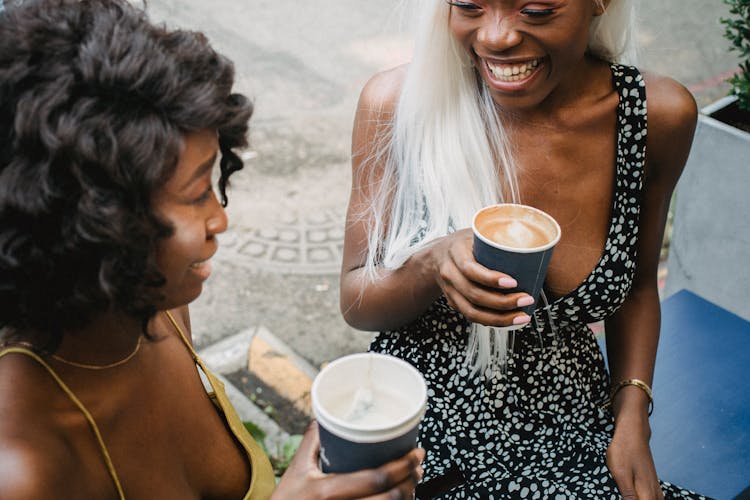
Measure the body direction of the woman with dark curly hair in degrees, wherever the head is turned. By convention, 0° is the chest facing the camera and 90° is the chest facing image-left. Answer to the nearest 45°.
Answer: approximately 315°

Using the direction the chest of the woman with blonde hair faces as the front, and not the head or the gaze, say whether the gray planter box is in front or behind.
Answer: behind

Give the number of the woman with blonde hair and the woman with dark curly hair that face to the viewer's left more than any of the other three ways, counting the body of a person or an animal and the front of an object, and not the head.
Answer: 0

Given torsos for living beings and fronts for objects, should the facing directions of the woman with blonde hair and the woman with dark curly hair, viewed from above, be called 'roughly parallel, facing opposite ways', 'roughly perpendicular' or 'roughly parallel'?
roughly perpendicular

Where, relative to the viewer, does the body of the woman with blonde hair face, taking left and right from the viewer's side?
facing the viewer

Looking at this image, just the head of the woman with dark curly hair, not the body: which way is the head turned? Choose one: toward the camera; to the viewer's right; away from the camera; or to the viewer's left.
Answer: to the viewer's right

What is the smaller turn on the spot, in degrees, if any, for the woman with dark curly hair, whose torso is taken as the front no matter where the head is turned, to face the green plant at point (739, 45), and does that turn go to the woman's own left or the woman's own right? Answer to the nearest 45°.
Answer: approximately 90° to the woman's own left

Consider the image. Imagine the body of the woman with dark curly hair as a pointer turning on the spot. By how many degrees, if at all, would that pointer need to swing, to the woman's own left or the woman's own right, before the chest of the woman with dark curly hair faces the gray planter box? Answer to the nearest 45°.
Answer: approximately 90° to the woman's own left

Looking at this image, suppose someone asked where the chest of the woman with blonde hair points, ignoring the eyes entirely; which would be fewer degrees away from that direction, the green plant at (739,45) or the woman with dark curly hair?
the woman with dark curly hair

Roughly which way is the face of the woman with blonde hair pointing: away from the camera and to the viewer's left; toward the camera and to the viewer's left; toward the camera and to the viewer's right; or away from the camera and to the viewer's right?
toward the camera and to the viewer's left

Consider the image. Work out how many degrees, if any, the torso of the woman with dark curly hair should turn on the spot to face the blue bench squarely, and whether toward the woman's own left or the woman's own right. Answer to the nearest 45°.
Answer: approximately 45° to the woman's own left

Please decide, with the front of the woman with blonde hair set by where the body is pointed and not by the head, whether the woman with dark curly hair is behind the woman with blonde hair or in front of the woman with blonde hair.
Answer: in front
